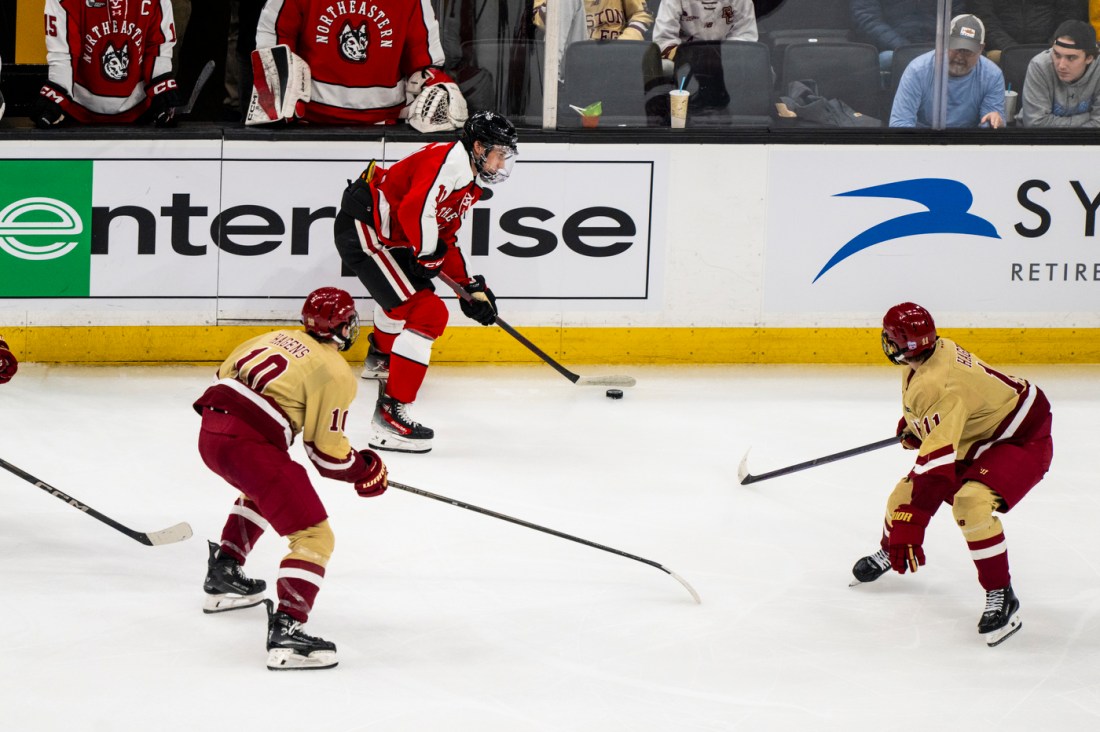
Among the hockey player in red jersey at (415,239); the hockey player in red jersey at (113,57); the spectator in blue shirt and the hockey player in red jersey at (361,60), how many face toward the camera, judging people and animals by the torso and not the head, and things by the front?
3

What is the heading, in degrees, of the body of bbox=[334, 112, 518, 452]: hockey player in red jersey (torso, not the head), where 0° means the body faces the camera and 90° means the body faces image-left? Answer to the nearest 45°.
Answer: approximately 270°

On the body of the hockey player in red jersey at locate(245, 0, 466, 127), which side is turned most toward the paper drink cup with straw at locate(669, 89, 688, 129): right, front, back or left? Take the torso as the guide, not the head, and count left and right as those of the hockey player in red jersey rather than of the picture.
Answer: left

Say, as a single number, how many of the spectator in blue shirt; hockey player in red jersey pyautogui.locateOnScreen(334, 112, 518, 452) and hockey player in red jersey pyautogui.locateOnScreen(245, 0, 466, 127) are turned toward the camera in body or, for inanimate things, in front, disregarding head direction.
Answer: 2

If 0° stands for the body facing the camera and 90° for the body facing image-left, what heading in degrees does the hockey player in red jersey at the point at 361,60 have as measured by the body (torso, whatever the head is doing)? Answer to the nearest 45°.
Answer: approximately 0°

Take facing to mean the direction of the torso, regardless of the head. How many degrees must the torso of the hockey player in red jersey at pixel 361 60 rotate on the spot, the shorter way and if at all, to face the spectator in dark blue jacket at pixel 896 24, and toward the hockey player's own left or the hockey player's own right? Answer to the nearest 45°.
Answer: approximately 90° to the hockey player's own left
